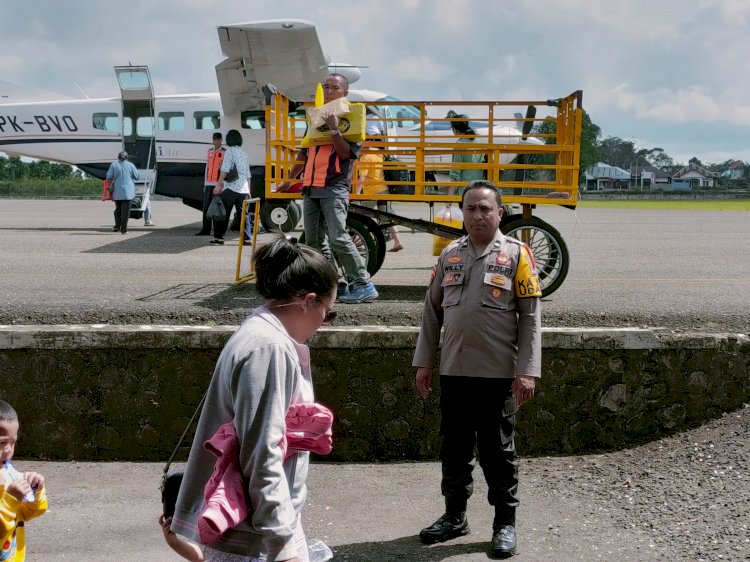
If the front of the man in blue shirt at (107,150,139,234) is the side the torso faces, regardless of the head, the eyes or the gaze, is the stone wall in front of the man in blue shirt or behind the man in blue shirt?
behind

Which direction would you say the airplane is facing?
to the viewer's right

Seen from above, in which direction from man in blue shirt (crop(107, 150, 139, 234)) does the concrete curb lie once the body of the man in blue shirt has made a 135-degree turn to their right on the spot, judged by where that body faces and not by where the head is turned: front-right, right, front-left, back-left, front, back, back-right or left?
front-right

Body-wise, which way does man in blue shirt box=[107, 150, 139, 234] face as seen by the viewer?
away from the camera

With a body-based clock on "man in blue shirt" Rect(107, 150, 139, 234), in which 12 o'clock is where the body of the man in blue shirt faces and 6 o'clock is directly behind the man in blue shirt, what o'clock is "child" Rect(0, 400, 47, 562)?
The child is roughly at 6 o'clock from the man in blue shirt.

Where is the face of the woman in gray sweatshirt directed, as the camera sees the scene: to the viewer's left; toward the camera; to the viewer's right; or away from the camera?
to the viewer's right

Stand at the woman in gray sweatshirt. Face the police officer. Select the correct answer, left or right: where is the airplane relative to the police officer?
left

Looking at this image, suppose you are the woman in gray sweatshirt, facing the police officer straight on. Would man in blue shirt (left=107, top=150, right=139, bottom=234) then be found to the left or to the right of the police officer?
left
